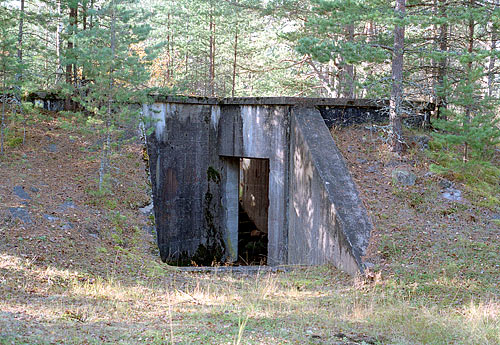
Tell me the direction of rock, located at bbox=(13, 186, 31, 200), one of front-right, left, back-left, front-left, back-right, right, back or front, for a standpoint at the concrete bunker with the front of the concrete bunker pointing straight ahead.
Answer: front-right

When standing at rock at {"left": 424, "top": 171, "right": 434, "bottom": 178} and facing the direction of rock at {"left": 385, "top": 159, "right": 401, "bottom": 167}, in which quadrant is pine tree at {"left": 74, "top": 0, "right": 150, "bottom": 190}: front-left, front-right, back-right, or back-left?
front-left

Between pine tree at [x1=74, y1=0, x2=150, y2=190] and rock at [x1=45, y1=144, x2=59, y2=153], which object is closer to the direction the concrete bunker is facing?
the pine tree

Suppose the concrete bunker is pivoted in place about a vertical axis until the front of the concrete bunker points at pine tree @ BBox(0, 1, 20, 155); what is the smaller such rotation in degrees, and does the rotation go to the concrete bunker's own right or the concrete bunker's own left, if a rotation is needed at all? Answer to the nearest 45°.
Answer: approximately 45° to the concrete bunker's own right

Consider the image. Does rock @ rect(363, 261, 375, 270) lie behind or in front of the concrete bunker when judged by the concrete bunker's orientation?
in front

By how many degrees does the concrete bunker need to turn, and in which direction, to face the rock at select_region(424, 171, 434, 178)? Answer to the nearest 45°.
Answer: approximately 45° to its left

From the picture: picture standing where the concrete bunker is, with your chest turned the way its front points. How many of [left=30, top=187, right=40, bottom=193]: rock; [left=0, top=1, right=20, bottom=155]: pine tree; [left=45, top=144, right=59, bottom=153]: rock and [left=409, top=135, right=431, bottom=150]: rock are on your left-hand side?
1

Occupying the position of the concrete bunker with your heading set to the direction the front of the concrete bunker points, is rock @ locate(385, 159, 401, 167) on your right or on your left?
on your left

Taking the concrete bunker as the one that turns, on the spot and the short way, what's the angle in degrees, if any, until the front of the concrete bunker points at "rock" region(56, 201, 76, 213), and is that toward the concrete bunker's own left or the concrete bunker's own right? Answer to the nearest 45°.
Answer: approximately 45° to the concrete bunker's own right

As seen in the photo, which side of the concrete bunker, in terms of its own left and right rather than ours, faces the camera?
front

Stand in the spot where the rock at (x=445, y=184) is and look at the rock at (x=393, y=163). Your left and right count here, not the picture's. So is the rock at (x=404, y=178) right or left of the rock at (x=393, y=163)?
left

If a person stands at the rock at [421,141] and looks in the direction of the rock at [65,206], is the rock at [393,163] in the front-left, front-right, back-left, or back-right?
front-left

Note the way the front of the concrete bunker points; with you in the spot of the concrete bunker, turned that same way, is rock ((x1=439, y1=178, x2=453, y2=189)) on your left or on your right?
on your left

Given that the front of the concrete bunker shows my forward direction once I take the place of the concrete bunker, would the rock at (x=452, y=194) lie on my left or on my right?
on my left
